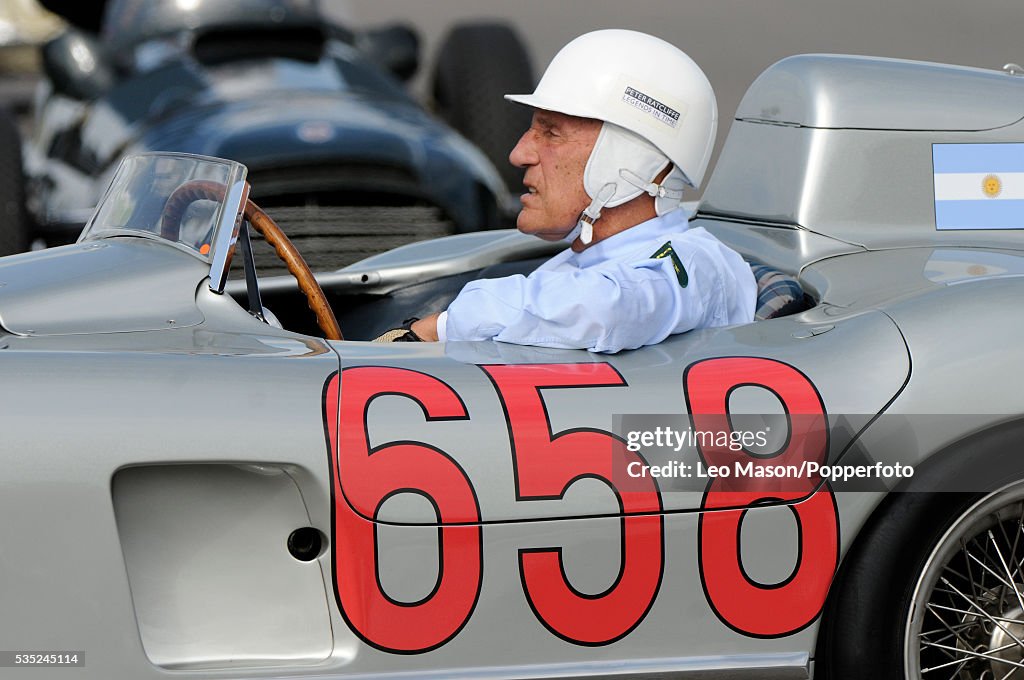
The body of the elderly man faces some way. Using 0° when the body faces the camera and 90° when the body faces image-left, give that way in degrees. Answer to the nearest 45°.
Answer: approximately 90°

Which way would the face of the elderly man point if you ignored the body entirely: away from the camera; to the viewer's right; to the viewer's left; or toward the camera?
to the viewer's left

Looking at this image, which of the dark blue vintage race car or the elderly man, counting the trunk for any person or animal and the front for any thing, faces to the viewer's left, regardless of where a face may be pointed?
the elderly man

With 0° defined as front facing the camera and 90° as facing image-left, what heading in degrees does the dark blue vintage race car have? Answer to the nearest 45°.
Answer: approximately 315°

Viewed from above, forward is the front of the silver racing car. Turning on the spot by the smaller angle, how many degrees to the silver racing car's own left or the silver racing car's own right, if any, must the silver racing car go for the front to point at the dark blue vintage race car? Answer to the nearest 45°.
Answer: approximately 90° to the silver racing car's own right

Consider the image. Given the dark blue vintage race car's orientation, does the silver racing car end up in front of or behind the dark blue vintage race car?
in front

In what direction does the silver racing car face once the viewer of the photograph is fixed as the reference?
facing to the left of the viewer
